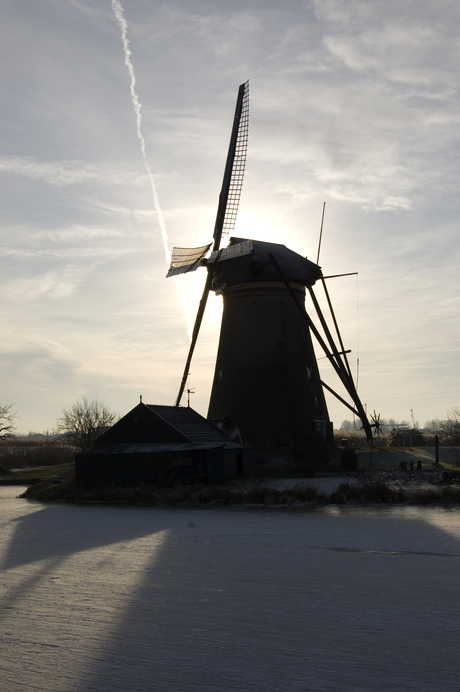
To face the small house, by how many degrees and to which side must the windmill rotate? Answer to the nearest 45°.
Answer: approximately 45° to its left

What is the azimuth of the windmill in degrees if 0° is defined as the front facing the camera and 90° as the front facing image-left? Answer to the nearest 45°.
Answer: approximately 90°
